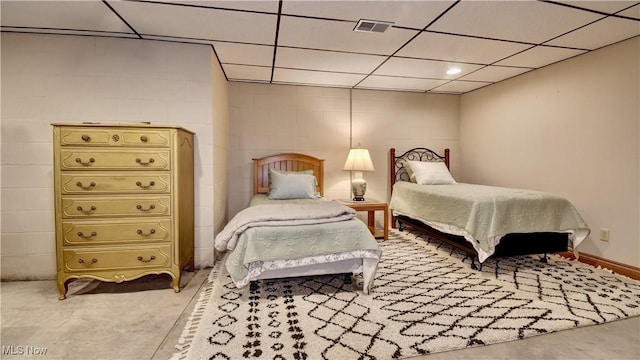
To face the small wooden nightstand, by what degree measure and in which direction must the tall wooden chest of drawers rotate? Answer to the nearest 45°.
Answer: approximately 90° to its left

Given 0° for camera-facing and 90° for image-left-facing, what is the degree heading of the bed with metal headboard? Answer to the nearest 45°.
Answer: approximately 315°

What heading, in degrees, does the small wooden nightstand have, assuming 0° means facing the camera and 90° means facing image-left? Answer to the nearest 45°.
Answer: approximately 0°

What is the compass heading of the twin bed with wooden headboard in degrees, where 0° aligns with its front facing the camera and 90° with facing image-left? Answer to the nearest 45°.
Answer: approximately 0°

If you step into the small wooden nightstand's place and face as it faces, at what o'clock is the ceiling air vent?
The ceiling air vent is roughly at 12 o'clock from the small wooden nightstand.
